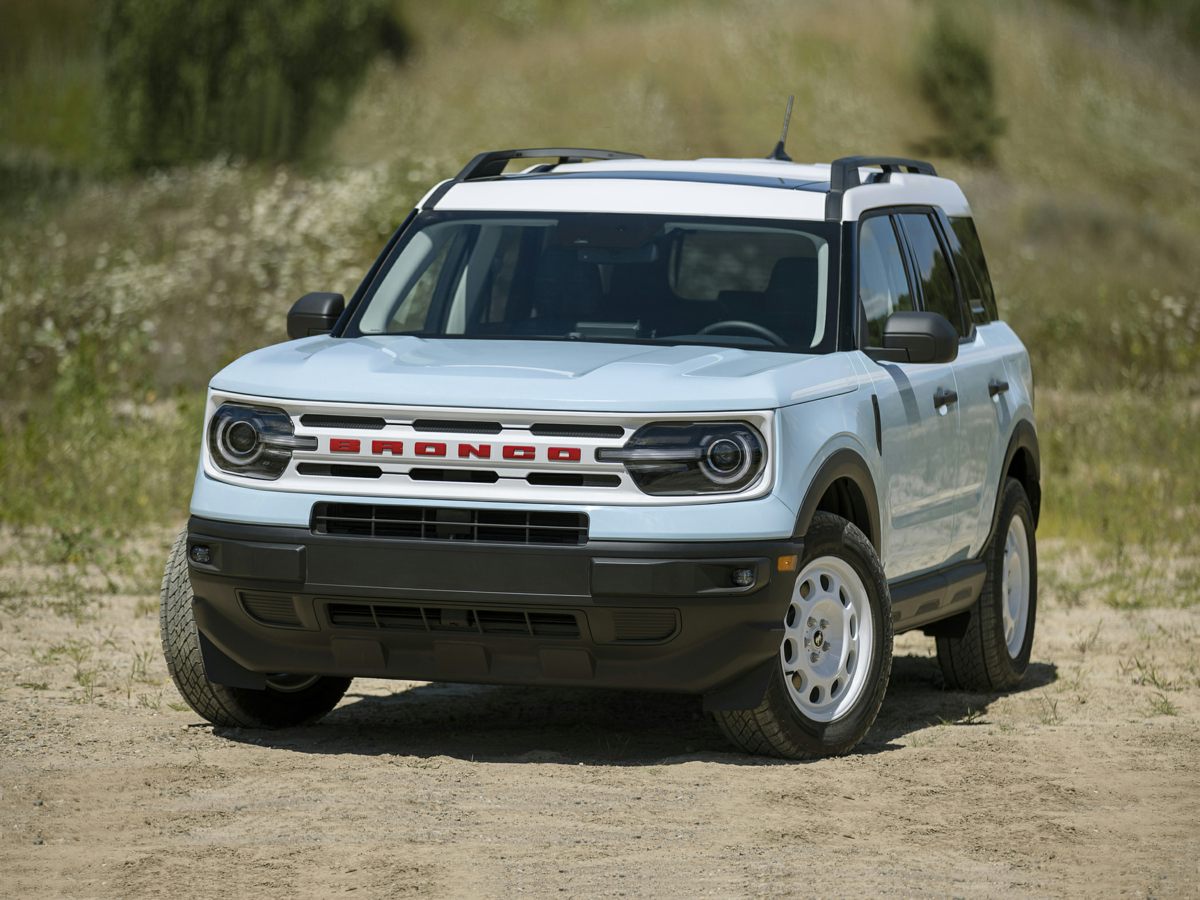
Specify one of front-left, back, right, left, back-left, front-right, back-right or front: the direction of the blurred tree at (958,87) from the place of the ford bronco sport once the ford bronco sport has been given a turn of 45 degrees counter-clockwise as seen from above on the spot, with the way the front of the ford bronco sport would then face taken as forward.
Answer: back

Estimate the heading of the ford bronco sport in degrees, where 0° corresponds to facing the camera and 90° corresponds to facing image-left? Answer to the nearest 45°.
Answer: approximately 45°

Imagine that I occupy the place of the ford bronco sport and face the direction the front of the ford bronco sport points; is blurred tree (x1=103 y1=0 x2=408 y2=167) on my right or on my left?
on my right
